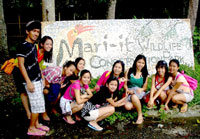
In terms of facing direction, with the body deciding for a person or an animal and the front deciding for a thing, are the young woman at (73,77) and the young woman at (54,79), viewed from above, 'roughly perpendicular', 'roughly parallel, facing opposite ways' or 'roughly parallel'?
roughly parallel

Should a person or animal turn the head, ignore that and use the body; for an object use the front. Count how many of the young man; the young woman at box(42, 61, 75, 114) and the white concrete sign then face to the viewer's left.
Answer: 0

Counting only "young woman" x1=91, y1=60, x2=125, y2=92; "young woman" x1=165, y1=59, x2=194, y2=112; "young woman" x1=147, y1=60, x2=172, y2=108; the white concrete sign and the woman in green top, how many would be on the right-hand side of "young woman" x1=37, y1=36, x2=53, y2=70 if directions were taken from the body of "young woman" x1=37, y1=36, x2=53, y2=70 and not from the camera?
0

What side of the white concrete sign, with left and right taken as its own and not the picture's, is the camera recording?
front

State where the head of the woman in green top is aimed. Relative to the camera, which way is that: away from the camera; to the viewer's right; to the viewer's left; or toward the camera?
toward the camera

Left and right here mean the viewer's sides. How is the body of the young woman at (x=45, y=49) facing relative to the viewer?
facing the viewer and to the right of the viewer

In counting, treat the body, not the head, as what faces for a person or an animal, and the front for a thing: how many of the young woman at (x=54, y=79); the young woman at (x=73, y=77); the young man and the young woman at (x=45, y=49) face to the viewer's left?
0

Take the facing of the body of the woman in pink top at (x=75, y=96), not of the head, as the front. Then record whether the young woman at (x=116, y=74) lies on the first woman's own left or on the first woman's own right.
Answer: on the first woman's own left

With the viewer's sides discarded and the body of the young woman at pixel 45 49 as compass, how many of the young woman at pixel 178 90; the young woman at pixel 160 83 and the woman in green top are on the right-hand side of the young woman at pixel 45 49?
0

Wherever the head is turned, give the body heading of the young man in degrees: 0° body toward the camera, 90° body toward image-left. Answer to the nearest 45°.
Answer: approximately 315°

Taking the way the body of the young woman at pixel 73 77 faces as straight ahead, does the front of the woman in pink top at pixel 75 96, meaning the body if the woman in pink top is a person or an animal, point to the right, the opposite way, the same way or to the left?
the same way
